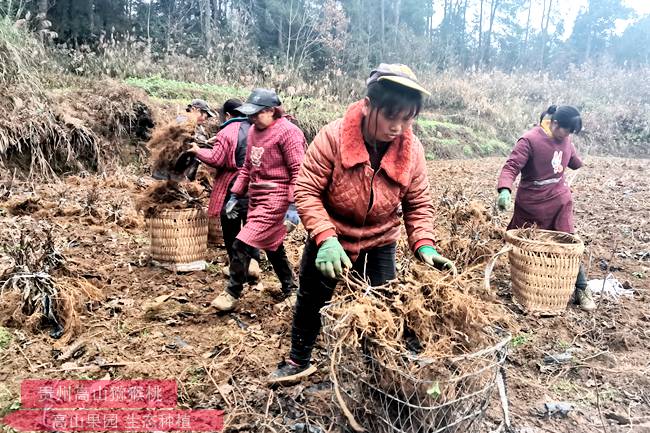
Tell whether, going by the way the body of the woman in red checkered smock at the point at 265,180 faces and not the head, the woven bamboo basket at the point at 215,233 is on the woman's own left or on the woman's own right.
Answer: on the woman's own right

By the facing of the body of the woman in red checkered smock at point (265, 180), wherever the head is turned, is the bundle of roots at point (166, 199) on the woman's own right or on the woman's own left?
on the woman's own right

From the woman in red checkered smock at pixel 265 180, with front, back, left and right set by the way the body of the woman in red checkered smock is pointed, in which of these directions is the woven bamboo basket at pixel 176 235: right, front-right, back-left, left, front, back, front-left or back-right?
right

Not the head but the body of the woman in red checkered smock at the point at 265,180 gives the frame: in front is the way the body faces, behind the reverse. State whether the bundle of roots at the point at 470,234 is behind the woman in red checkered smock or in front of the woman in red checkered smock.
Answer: behind

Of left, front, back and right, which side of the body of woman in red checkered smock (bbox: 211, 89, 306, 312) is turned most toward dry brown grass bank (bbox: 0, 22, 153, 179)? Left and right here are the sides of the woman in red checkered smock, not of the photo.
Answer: right

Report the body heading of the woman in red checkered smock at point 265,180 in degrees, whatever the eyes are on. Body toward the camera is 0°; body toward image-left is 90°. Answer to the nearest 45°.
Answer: approximately 45°

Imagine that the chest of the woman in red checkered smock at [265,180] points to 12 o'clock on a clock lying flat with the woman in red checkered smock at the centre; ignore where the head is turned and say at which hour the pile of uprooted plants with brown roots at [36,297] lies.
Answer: The pile of uprooted plants with brown roots is roughly at 1 o'clock from the woman in red checkered smock.

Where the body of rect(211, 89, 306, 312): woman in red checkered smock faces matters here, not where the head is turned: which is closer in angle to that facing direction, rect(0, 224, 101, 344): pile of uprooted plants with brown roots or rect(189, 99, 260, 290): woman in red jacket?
the pile of uprooted plants with brown roots

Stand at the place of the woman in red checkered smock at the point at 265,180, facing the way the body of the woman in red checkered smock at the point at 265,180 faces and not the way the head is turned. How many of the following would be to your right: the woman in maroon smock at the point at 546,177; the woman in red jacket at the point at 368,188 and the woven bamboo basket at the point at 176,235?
1

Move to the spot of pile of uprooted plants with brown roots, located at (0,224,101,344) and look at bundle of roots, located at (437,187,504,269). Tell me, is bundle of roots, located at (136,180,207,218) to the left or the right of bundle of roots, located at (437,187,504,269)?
left
